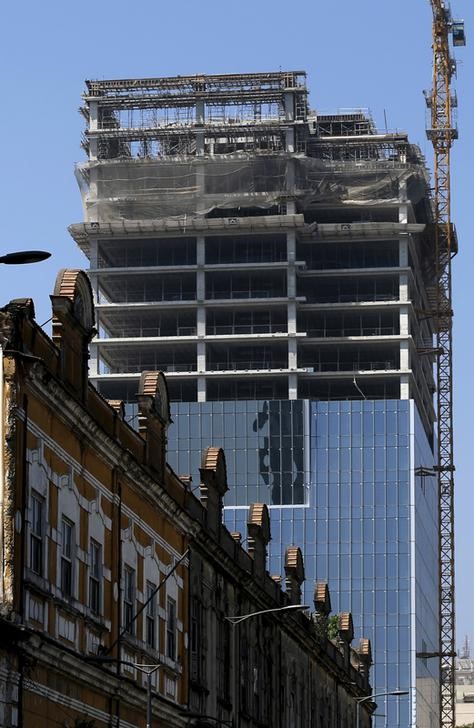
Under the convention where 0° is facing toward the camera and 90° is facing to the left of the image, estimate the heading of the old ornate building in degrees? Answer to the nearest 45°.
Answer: approximately 315°
